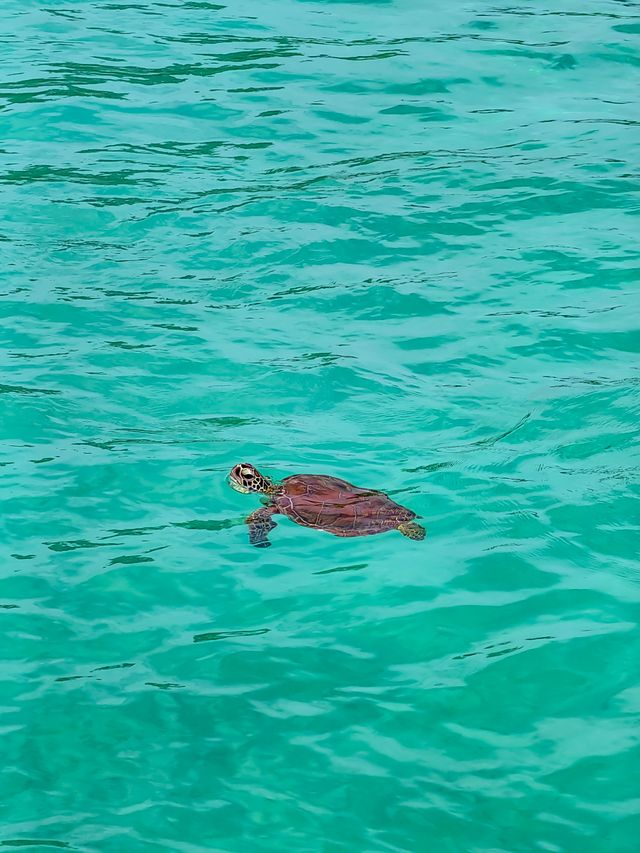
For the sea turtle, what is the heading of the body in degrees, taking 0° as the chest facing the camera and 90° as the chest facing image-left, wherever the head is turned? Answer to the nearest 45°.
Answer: approximately 90°
